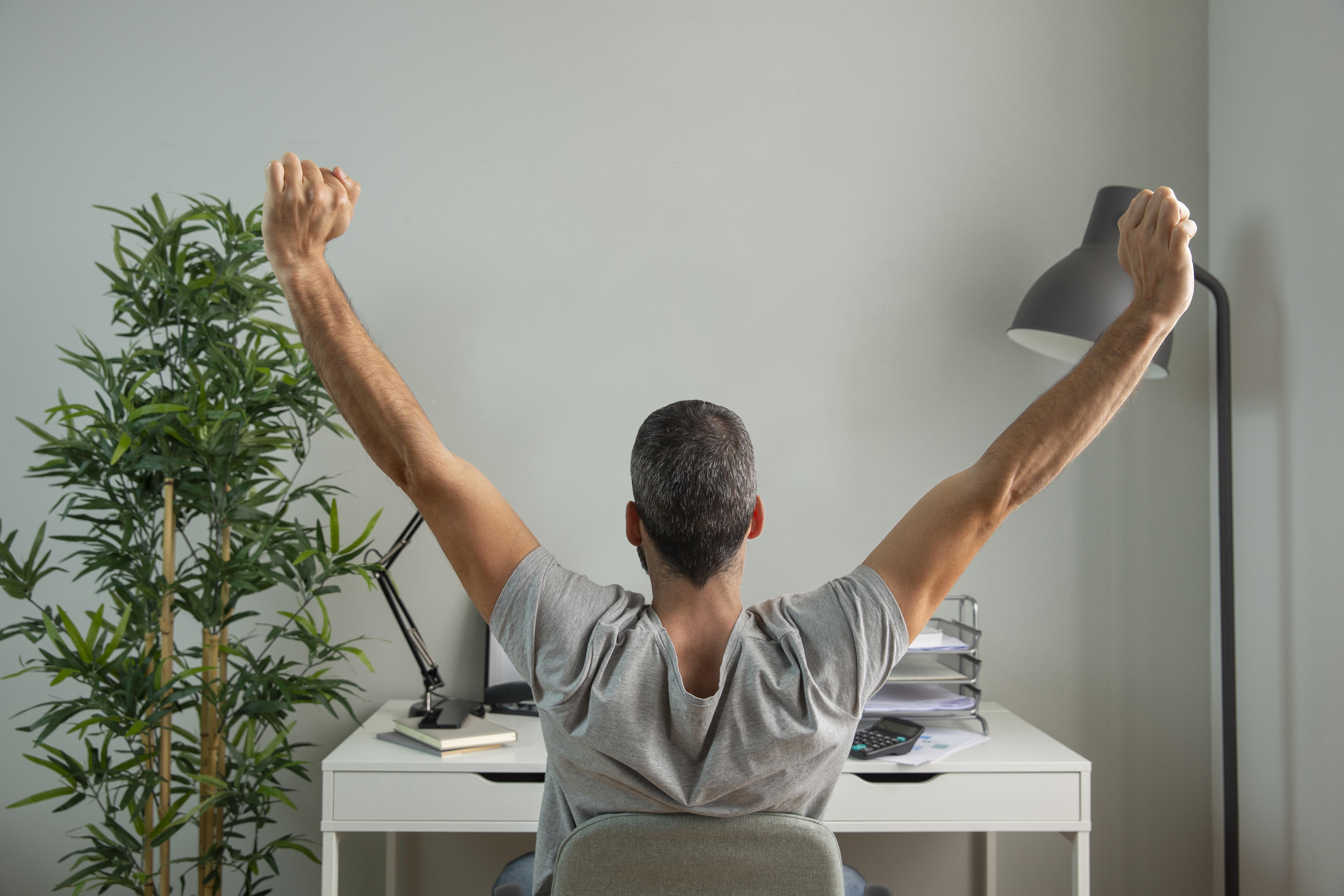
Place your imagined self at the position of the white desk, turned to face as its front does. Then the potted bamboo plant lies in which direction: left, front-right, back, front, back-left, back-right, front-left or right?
right

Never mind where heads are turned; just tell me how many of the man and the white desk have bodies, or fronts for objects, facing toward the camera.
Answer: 1

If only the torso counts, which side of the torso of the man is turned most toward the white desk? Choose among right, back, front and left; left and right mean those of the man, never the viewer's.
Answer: front

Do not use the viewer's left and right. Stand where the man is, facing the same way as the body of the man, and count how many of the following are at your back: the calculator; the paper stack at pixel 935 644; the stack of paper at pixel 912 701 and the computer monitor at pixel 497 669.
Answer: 0

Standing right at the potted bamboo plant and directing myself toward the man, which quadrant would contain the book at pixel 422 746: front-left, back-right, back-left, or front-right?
front-left

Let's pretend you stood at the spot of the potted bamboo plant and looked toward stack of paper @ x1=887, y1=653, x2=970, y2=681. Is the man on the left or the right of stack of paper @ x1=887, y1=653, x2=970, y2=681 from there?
right

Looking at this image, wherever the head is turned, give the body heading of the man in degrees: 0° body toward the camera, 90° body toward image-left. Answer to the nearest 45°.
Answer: approximately 180°

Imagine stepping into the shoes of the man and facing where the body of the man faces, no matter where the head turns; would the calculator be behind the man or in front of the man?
in front

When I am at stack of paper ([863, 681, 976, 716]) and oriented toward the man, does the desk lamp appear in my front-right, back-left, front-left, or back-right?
front-right

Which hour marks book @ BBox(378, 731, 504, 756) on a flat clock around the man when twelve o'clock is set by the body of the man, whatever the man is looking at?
The book is roughly at 11 o'clock from the man.

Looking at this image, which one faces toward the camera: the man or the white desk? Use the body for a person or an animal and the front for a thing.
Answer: the white desk

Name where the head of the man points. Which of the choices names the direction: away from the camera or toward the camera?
away from the camera

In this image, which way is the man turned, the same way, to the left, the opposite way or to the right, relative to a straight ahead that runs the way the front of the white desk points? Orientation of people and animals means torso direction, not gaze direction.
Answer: the opposite way

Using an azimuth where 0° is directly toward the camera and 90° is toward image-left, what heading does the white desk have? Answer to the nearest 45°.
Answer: approximately 0°

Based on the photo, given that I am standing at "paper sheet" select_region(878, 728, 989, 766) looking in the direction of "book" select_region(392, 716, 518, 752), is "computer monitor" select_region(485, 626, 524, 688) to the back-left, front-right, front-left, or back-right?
front-right

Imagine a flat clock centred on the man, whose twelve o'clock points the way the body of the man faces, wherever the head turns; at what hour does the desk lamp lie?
The desk lamp is roughly at 11 o'clock from the man.

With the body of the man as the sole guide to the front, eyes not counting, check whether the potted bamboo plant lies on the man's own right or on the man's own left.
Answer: on the man's own left

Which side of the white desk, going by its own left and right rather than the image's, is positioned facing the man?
front
